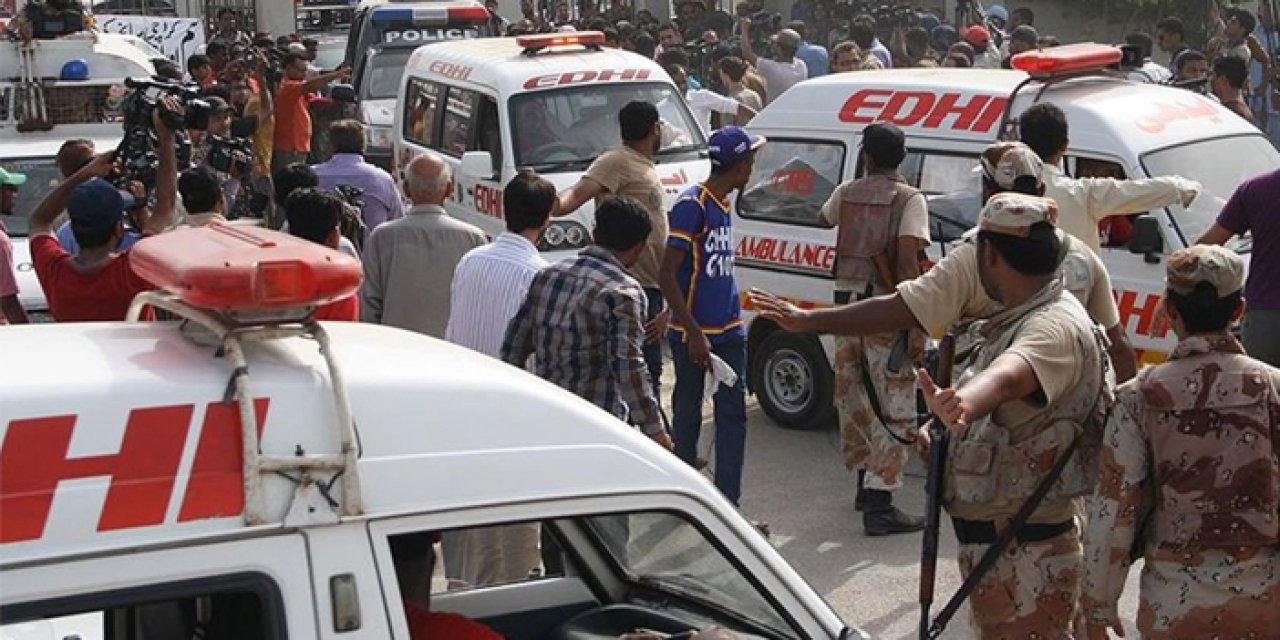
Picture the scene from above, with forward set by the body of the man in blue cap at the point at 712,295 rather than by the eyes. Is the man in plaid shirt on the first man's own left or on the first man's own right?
on the first man's own right

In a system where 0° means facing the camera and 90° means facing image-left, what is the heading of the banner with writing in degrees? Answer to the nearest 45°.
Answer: approximately 0°

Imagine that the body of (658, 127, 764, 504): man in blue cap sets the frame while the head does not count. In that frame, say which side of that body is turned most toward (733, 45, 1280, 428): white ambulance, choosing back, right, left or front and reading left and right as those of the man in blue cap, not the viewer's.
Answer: left

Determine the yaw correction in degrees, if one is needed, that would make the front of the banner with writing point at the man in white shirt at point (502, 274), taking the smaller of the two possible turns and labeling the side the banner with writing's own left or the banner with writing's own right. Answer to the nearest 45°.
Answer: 0° — it already faces them

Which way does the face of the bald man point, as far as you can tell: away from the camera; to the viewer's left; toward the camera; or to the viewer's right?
away from the camera

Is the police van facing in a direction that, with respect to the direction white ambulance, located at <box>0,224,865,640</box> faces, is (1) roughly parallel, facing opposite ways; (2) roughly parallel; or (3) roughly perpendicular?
roughly perpendicular

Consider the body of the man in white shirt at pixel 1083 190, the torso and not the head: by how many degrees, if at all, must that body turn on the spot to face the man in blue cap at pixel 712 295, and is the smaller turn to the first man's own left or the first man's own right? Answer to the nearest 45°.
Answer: approximately 135° to the first man's own left

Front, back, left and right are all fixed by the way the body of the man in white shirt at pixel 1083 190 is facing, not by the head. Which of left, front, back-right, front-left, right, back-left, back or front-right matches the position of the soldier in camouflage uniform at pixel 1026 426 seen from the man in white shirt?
back-right

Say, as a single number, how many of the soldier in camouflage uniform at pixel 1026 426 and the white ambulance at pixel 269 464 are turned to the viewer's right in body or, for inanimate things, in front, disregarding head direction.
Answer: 1

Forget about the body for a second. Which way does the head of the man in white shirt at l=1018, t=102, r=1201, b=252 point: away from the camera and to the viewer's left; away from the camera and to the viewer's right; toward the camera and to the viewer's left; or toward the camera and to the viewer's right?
away from the camera and to the viewer's right

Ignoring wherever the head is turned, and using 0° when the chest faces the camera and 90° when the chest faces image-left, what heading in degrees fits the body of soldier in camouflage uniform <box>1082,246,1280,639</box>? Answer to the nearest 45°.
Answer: approximately 180°

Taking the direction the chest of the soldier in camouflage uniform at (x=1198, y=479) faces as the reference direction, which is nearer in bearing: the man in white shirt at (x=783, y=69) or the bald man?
the man in white shirt

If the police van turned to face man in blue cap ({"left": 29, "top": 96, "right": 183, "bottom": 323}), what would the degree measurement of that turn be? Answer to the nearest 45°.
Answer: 0° — it already faces them

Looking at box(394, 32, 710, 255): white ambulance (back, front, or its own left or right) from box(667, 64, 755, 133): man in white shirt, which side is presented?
left

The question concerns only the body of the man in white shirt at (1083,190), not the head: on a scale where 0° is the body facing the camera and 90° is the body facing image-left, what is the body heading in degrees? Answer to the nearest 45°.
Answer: approximately 225°

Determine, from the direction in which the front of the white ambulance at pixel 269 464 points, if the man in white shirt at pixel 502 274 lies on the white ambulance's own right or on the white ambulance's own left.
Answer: on the white ambulance's own left

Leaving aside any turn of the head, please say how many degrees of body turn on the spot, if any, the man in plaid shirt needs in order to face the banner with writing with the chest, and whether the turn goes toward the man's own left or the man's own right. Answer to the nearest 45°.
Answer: approximately 45° to the man's own left
